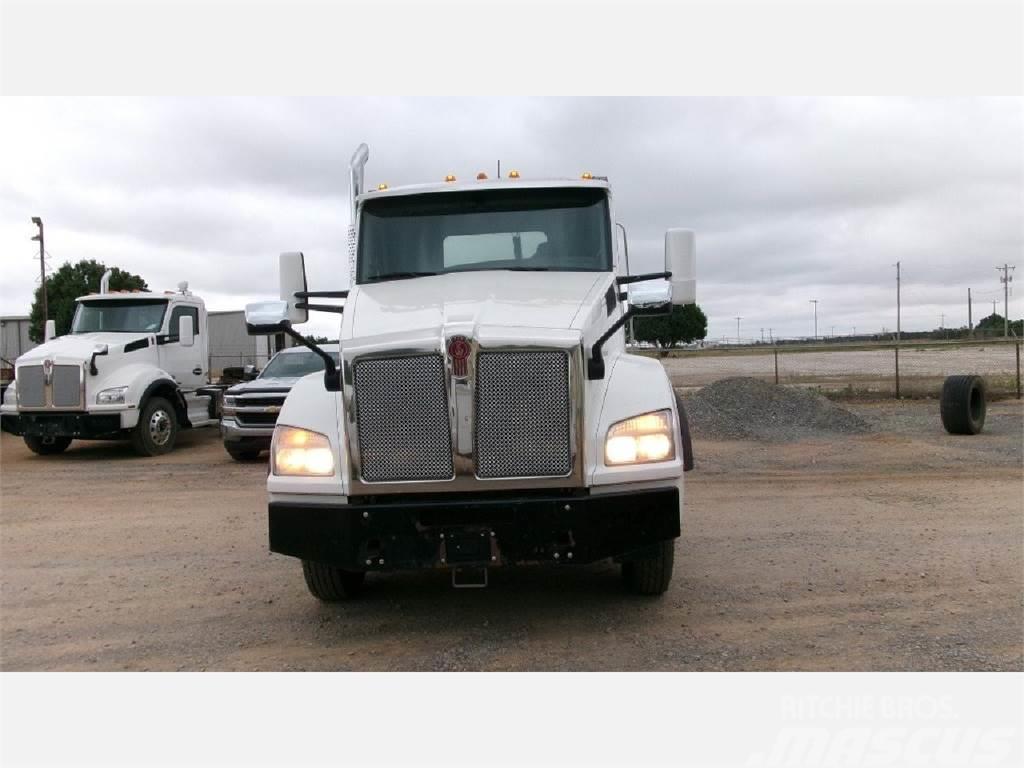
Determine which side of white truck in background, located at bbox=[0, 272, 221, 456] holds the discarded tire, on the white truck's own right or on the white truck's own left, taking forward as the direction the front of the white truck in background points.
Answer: on the white truck's own left

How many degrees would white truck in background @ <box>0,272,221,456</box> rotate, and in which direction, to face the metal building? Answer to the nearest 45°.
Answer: approximately 135° to its right

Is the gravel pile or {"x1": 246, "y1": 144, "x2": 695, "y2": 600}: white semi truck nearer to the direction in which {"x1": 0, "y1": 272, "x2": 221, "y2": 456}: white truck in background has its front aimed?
the white semi truck

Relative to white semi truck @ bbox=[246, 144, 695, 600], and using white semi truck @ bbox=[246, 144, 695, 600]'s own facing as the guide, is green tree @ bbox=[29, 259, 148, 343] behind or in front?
behind

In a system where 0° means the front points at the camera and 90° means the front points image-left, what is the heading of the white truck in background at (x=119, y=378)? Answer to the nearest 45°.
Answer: approximately 45°

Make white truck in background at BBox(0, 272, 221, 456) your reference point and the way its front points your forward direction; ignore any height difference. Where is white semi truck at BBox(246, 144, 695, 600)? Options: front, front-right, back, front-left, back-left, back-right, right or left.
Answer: front-left

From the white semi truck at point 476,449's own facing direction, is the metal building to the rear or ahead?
to the rear

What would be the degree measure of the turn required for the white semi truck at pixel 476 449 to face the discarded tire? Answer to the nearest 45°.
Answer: approximately 135° to its left

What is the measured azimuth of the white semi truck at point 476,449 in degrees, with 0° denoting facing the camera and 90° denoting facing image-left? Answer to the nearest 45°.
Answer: approximately 0°

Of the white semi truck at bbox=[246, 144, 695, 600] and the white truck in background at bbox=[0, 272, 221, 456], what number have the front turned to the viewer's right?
0

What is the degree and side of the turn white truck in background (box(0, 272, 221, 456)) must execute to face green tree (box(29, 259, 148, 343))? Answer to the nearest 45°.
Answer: approximately 135° to its right
